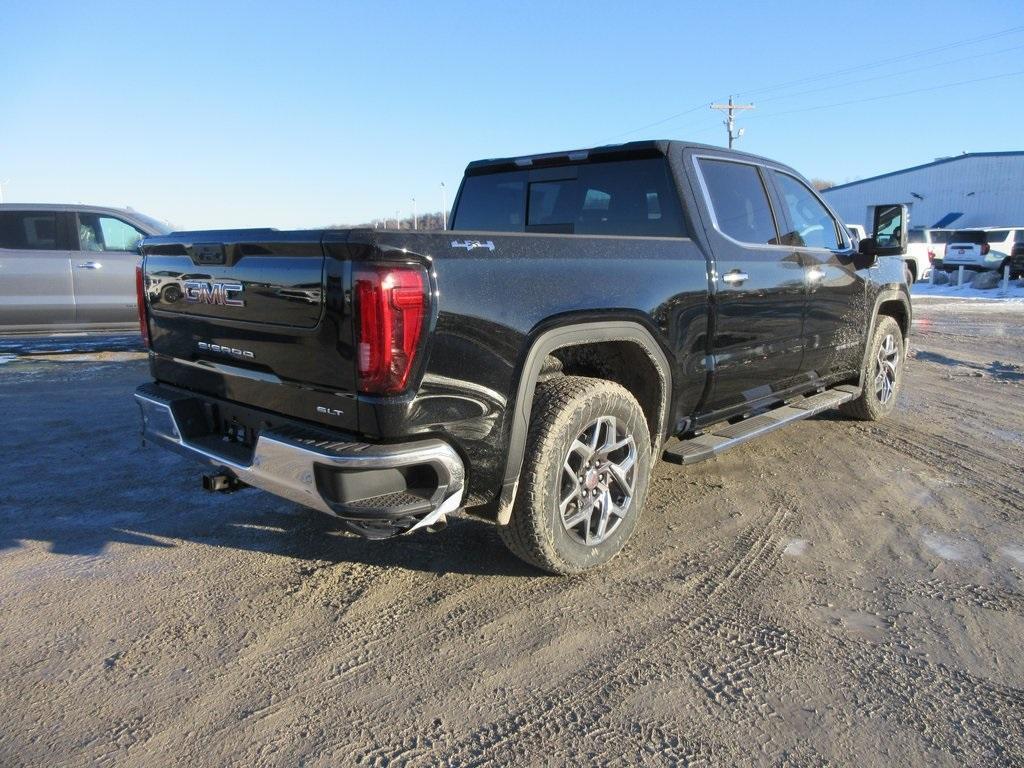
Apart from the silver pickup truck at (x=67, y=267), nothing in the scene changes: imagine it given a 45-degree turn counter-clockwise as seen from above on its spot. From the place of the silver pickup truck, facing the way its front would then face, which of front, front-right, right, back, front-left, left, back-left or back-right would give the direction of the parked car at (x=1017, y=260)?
front-right

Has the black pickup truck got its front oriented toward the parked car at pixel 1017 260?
yes

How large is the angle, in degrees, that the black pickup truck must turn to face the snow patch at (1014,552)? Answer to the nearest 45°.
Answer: approximately 45° to its right

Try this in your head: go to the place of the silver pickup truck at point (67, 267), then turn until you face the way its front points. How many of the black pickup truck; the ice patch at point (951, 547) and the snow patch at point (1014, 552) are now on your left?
0

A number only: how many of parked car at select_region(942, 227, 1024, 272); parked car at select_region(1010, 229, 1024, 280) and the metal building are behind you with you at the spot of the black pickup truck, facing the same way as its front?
0

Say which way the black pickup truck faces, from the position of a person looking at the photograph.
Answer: facing away from the viewer and to the right of the viewer

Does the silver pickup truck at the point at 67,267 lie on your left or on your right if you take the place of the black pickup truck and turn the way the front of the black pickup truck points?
on your left

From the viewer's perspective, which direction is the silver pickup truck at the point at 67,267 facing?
to the viewer's right

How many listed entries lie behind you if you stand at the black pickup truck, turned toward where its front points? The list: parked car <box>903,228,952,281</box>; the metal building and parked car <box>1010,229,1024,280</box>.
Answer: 0

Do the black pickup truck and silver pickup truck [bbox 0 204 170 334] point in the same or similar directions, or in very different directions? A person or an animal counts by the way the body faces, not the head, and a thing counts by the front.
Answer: same or similar directions

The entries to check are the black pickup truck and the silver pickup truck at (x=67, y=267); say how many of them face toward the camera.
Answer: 0

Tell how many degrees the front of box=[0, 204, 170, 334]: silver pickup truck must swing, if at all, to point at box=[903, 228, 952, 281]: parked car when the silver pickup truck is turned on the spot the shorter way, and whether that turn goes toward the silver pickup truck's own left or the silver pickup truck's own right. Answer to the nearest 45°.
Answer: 0° — it already faces it

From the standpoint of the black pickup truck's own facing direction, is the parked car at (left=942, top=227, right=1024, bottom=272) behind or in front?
in front

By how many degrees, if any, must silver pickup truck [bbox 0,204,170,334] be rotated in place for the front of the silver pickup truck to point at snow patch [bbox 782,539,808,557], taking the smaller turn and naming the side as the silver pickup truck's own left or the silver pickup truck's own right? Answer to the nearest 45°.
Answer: approximately 90° to the silver pickup truck's own right

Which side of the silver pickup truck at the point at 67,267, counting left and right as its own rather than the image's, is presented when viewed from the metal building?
front
